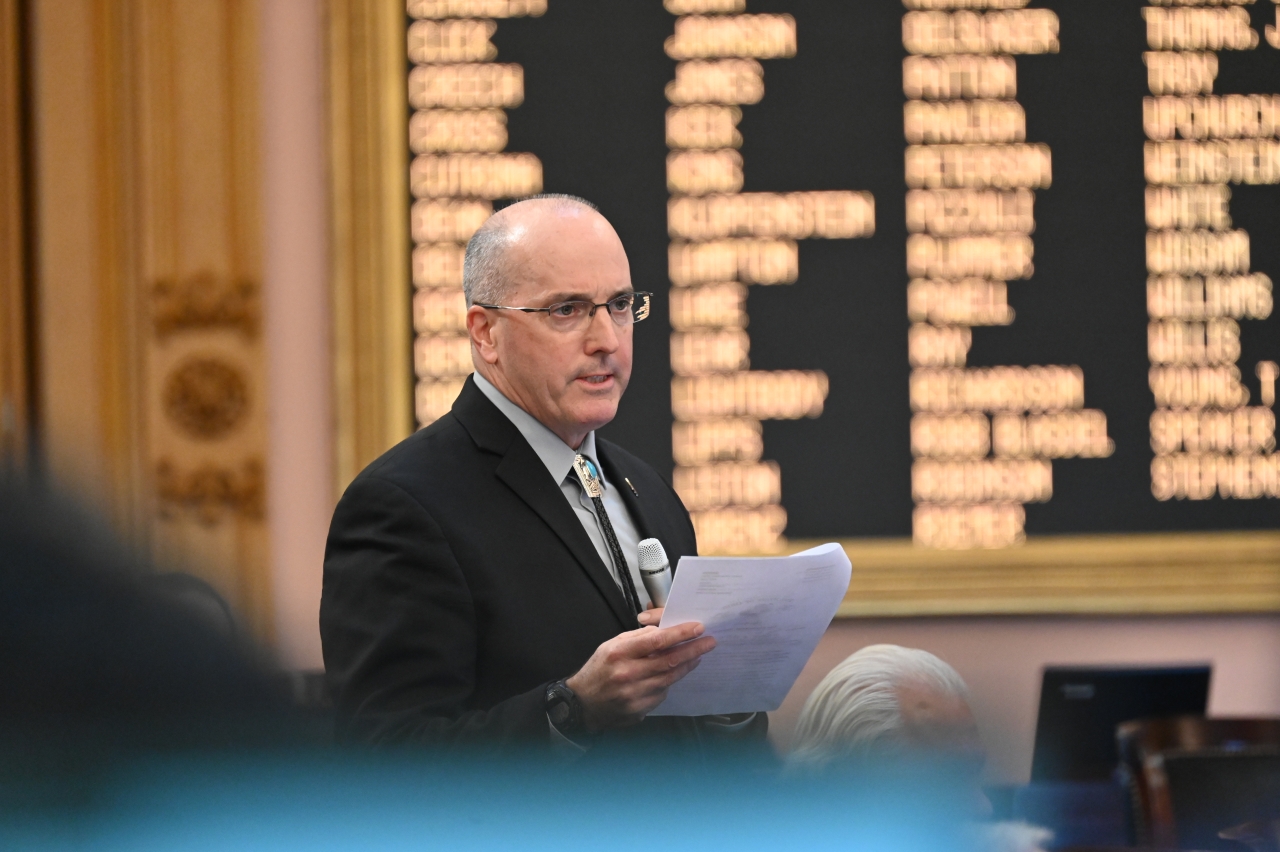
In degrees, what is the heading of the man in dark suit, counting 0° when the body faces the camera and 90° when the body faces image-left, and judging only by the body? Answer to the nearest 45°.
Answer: approximately 315°

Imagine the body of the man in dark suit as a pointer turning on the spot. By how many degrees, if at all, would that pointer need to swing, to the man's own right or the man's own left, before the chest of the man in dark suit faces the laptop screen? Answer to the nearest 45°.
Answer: approximately 90° to the man's own left
